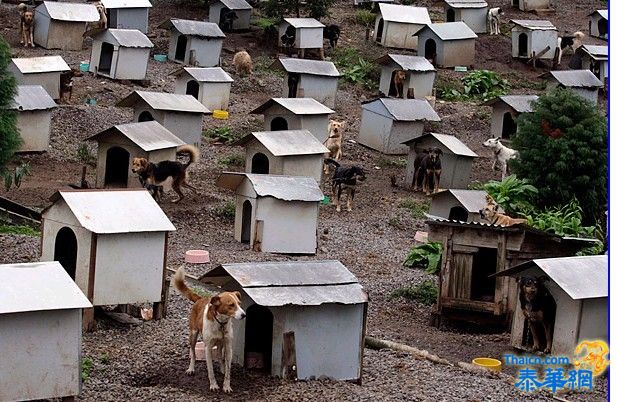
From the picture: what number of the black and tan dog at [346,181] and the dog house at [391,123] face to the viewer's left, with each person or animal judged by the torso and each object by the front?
0

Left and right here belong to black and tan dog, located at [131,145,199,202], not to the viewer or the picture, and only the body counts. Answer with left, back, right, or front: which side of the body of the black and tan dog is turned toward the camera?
left

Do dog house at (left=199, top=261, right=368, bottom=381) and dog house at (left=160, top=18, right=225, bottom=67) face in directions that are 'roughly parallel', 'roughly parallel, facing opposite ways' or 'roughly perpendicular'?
roughly parallel

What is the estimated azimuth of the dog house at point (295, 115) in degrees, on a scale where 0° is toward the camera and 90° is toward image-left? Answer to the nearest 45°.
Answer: approximately 45°

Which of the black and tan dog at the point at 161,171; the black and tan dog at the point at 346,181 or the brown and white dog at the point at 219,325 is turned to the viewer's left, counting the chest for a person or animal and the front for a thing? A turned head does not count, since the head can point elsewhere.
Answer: the black and tan dog at the point at 161,171

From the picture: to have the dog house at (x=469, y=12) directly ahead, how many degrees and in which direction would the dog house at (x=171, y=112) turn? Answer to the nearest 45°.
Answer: approximately 180°

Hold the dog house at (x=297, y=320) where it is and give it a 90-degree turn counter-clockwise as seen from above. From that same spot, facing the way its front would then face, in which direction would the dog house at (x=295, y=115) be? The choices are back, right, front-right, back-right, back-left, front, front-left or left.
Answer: back-left

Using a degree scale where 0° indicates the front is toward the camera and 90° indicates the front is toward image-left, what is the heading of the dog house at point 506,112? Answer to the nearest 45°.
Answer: approximately 45°

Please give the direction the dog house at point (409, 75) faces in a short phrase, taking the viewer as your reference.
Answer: facing the viewer and to the left of the viewer

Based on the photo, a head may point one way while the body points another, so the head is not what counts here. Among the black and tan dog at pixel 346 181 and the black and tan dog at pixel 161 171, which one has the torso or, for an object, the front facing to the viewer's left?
the black and tan dog at pixel 161 171

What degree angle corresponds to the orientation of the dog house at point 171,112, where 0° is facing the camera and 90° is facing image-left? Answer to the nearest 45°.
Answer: approximately 45°

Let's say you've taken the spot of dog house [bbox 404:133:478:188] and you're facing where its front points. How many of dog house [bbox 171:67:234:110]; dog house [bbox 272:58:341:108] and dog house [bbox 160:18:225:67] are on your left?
0

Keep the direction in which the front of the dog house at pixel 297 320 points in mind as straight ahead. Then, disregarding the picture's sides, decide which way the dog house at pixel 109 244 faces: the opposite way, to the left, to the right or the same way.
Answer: the same way

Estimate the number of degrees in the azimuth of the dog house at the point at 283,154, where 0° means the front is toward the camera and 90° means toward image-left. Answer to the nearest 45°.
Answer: approximately 45°

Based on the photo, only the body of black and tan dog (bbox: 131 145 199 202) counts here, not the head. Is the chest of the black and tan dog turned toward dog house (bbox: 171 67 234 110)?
no

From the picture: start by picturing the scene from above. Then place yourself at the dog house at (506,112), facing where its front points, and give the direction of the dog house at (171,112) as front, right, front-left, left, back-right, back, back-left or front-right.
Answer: front

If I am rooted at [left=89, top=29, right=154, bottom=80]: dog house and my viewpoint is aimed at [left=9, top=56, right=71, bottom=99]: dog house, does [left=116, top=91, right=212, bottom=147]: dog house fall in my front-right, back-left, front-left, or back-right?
front-left

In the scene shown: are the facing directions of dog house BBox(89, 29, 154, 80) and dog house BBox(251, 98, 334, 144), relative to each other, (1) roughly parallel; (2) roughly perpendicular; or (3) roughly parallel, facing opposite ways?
roughly parallel
